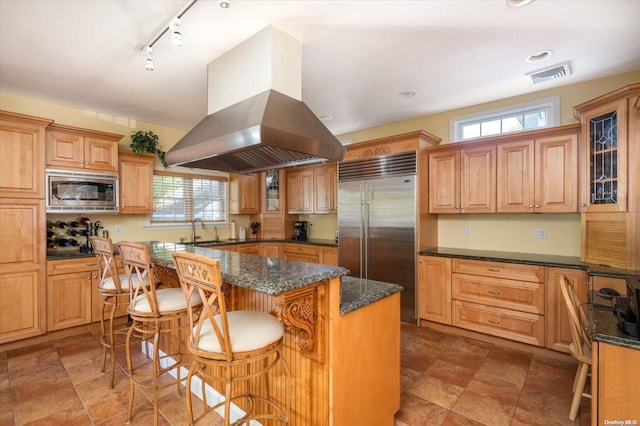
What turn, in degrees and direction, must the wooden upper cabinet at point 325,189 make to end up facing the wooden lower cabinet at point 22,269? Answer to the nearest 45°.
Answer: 0° — it already faces it

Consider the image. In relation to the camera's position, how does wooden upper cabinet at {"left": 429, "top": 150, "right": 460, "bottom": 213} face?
facing the viewer and to the left of the viewer

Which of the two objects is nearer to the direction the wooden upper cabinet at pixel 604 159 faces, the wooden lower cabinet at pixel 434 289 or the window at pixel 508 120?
the wooden lower cabinet

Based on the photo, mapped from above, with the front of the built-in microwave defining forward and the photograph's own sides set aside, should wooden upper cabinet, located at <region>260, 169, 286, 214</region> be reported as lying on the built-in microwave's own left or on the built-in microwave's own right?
on the built-in microwave's own left

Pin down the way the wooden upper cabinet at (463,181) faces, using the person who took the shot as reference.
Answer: facing the viewer

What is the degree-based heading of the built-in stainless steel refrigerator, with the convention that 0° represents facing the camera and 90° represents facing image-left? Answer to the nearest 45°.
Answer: approximately 45°

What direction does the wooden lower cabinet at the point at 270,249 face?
toward the camera

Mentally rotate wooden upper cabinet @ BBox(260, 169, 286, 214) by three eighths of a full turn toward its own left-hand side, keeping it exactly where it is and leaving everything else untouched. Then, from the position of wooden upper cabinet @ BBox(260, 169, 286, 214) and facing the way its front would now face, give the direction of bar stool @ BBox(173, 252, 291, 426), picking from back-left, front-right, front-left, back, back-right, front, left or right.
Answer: back-right

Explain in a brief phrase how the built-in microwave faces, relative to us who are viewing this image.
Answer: facing the viewer

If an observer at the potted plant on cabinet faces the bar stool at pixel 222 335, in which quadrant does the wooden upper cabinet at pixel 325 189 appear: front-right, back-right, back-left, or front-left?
front-left

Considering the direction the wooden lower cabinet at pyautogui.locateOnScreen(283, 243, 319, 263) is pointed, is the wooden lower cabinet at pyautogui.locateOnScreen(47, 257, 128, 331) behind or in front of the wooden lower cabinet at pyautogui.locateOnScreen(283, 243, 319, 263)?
in front

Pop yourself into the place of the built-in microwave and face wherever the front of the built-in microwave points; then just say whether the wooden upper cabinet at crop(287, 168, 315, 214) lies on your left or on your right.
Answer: on your left

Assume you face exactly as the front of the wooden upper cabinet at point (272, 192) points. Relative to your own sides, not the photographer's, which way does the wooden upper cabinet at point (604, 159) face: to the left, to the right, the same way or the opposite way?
to the right

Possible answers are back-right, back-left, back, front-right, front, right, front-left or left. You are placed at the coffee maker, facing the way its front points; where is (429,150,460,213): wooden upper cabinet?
left

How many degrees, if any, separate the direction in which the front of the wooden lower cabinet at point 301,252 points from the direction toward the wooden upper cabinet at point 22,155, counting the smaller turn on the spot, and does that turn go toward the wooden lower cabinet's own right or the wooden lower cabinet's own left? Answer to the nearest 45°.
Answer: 0° — it already faces it

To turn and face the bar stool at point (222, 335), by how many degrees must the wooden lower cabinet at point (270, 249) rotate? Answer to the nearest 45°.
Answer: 0° — it already faces it
